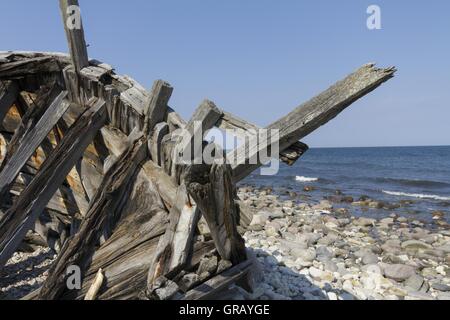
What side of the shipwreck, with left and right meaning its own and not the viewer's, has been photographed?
right
